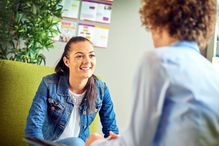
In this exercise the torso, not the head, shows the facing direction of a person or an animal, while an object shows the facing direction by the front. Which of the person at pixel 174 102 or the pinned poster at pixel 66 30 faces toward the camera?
the pinned poster

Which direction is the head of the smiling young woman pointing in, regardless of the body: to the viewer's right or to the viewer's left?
to the viewer's right

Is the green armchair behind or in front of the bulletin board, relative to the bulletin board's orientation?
in front

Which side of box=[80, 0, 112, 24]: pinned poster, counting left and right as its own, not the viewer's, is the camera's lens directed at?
front

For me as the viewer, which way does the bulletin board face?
facing the viewer

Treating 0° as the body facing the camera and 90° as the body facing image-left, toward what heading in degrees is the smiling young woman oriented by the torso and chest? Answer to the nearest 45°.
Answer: approximately 315°

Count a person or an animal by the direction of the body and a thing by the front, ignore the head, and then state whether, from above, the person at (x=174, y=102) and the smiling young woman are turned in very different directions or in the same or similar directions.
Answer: very different directions

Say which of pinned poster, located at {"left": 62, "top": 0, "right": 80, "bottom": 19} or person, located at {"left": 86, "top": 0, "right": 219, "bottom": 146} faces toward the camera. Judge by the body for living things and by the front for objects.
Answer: the pinned poster

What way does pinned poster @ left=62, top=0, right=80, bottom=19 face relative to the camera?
toward the camera

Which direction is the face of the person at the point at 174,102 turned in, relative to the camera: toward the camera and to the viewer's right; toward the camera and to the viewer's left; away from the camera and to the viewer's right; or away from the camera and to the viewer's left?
away from the camera and to the viewer's left

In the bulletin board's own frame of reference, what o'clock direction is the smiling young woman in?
The smiling young woman is roughly at 12 o'clock from the bulletin board.

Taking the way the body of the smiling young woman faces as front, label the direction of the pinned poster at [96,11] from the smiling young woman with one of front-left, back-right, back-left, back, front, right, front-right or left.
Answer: back-left

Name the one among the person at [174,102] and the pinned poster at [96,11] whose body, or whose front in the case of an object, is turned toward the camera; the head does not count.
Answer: the pinned poster

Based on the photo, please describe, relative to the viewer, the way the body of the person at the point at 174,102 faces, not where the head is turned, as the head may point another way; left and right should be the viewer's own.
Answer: facing away from the viewer and to the left of the viewer
